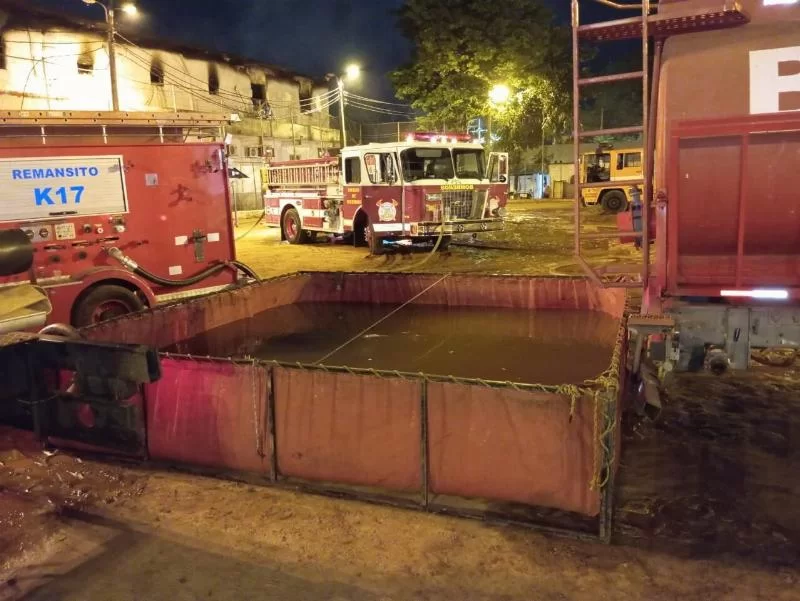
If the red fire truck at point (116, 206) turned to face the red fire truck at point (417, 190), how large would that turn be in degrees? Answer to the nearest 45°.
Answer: approximately 135° to its right

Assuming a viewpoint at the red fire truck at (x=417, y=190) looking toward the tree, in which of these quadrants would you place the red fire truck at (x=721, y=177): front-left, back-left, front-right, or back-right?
back-right

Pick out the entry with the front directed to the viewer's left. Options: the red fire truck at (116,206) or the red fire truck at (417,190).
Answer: the red fire truck at (116,206)

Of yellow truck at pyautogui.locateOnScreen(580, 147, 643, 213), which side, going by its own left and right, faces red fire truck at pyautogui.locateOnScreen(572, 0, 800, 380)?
left

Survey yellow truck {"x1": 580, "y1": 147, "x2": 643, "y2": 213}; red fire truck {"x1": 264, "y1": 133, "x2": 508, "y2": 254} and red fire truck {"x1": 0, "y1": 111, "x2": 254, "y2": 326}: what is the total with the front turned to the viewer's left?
2

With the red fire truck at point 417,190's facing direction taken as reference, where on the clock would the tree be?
The tree is roughly at 8 o'clock from the red fire truck.

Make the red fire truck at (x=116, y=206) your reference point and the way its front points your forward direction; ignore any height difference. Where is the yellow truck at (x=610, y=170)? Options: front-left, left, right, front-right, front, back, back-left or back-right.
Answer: back-right

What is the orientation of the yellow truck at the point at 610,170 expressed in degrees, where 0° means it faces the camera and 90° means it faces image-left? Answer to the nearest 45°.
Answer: approximately 90°

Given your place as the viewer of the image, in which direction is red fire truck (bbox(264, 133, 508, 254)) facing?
facing the viewer and to the right of the viewer

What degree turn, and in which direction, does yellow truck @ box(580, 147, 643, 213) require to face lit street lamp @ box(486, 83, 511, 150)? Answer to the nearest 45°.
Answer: approximately 45° to its right

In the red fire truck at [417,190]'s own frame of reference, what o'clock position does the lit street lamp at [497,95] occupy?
The lit street lamp is roughly at 8 o'clock from the red fire truck.

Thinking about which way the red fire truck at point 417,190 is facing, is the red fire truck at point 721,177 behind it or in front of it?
in front

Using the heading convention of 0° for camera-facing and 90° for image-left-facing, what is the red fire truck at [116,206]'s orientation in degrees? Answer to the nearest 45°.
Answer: approximately 90°
